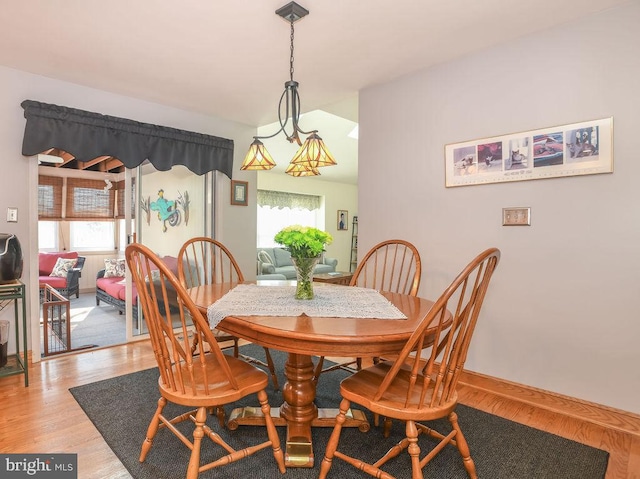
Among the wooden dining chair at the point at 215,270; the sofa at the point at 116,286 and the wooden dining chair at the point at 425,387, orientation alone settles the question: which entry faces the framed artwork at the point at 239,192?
the wooden dining chair at the point at 425,387

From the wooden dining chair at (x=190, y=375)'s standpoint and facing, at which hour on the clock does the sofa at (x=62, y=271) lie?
The sofa is roughly at 10 o'clock from the wooden dining chair.

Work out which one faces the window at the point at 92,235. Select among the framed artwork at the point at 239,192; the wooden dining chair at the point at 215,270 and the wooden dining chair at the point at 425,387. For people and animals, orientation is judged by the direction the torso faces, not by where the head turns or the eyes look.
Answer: the wooden dining chair at the point at 425,387

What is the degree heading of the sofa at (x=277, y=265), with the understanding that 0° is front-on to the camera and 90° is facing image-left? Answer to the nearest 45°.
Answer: approximately 315°

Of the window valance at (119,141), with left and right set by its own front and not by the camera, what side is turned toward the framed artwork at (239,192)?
left

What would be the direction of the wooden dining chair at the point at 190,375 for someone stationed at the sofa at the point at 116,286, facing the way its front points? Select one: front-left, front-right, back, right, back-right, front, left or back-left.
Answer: front-left

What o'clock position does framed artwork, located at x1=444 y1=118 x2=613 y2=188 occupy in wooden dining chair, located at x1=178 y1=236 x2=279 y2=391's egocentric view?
The framed artwork is roughly at 11 o'clock from the wooden dining chair.

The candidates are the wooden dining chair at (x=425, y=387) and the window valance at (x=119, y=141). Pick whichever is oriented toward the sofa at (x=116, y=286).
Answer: the wooden dining chair

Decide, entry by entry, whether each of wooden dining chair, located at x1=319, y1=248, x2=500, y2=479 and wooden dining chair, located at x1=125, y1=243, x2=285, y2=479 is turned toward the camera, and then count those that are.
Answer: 0

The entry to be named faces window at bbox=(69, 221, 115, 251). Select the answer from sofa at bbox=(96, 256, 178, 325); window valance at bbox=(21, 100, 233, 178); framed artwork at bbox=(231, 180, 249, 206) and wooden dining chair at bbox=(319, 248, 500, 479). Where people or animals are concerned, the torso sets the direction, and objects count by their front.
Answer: the wooden dining chair

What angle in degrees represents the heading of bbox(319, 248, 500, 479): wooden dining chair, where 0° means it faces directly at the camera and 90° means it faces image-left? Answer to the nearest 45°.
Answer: approximately 135°

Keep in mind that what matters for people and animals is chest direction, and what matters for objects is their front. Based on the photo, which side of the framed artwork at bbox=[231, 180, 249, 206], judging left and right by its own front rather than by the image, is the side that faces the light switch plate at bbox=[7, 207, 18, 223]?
right

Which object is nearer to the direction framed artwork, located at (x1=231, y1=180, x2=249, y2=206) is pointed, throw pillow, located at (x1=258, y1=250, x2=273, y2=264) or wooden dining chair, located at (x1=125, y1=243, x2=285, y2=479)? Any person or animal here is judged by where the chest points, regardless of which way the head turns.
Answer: the wooden dining chair

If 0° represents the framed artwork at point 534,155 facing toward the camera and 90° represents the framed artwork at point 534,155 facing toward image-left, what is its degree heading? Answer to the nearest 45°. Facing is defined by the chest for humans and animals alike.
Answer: approximately 45°

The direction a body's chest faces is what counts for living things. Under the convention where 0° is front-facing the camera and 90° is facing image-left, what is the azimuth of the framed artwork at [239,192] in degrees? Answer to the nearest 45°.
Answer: approximately 315°

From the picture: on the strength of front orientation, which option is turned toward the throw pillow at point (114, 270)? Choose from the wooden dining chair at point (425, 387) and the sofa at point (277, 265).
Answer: the wooden dining chair

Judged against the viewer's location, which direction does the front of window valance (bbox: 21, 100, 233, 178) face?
facing the viewer and to the right of the viewer

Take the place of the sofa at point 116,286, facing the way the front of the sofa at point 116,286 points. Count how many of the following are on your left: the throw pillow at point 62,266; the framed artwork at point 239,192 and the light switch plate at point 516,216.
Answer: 2

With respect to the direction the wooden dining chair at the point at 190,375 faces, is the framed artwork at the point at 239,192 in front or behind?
in front
